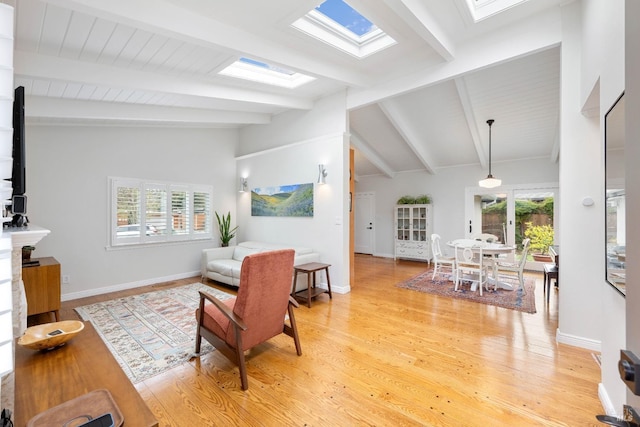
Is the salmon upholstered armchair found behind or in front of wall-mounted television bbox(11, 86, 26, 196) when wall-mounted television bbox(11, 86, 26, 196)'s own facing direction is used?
in front

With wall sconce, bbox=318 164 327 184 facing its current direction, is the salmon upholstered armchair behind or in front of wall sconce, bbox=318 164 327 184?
in front

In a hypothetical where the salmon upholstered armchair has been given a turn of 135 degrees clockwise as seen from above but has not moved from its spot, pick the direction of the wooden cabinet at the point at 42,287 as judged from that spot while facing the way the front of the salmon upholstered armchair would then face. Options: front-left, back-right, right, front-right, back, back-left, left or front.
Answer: back-left

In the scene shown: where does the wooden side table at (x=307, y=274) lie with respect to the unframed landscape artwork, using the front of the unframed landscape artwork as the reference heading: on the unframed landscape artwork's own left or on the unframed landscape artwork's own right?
on the unframed landscape artwork's own left

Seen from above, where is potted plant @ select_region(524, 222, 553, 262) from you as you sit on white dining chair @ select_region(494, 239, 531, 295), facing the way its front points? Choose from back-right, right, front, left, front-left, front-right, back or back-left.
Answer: right

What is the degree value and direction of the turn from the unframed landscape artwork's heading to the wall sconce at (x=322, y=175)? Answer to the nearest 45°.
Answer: approximately 90° to its left

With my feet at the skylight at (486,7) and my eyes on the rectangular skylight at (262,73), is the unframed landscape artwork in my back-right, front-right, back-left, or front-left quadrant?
front-right

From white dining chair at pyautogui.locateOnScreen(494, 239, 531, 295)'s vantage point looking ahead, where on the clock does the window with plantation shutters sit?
The window with plantation shutters is roughly at 11 o'clock from the white dining chair.

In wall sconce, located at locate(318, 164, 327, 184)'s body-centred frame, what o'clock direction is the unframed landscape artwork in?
The unframed landscape artwork is roughly at 3 o'clock from the wall sconce.

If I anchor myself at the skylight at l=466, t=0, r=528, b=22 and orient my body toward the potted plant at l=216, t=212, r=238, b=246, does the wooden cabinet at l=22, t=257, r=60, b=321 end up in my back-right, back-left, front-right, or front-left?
front-left

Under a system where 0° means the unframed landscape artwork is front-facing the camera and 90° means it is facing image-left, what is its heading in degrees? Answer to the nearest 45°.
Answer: approximately 45°

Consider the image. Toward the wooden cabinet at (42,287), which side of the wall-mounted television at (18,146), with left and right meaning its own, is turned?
left

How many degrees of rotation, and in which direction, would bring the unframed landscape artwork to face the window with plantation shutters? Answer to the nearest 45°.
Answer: approximately 45° to its right

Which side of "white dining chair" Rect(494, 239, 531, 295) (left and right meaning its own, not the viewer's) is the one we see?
left

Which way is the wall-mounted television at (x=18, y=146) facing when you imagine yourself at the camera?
facing to the right of the viewer

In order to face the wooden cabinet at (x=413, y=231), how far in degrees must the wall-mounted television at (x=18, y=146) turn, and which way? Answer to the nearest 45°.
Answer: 0° — it already faces it
